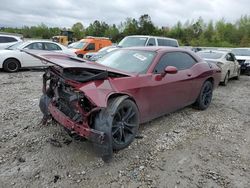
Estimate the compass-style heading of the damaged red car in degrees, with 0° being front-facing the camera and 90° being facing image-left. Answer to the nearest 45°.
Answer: approximately 45°

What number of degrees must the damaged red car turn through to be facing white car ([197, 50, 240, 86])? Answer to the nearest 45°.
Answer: approximately 180°

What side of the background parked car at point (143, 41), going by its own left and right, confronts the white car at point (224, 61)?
left

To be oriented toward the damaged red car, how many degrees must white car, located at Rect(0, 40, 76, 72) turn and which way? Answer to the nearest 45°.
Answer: approximately 90° to its left

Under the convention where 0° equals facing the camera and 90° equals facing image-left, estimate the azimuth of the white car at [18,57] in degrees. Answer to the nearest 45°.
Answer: approximately 90°

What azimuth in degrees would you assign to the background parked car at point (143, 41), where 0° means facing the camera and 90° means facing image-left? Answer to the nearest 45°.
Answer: approximately 45°

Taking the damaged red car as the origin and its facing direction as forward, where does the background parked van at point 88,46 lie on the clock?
The background parked van is roughly at 4 o'clock from the damaged red car.

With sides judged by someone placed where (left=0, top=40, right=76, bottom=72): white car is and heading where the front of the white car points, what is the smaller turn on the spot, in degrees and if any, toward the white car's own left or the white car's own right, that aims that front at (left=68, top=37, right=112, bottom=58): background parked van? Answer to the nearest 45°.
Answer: approximately 135° to the white car's own right

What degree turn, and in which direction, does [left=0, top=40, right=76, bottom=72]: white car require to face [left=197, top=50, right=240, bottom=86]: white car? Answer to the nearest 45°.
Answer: approximately 135° to its left
